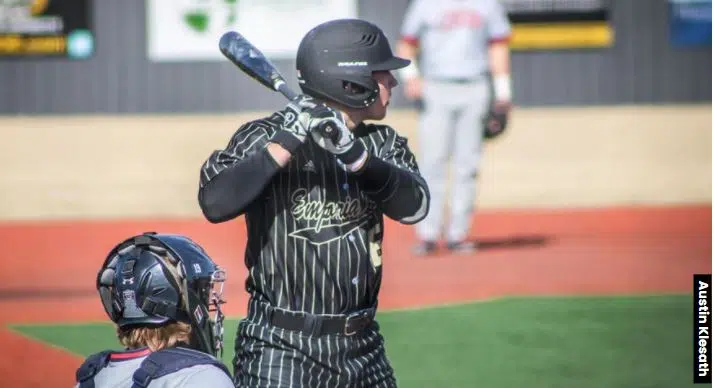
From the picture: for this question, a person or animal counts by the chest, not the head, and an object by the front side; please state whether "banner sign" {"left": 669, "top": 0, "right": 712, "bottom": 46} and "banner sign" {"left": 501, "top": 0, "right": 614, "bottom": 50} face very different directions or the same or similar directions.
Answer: same or similar directions

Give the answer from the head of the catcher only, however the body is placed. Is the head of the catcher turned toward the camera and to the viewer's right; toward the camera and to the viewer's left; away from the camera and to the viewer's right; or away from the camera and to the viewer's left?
away from the camera and to the viewer's right

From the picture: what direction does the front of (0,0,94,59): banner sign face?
toward the camera

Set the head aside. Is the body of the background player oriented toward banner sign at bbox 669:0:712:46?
no

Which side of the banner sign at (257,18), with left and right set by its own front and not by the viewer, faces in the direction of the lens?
front

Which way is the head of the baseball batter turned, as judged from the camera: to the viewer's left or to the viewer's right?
to the viewer's right

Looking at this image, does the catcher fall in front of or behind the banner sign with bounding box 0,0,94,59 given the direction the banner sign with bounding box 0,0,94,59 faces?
in front

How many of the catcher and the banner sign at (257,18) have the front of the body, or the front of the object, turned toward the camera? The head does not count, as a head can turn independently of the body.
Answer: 1

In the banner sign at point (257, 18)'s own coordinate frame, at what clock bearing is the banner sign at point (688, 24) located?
the banner sign at point (688, 24) is roughly at 9 o'clock from the banner sign at point (257, 18).

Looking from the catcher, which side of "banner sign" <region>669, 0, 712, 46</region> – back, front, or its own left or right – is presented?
front

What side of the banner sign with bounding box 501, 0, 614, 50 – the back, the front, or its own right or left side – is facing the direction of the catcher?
front

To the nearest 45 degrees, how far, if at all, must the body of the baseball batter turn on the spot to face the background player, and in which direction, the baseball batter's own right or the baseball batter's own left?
approximately 135° to the baseball batter's own left

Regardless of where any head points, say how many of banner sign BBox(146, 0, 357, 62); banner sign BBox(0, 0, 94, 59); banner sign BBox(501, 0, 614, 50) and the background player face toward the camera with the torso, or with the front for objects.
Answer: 4

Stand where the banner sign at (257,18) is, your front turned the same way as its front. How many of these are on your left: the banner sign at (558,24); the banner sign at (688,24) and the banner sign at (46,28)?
2

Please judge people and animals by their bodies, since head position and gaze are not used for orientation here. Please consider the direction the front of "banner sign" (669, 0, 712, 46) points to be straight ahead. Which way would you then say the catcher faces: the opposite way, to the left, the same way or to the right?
the opposite way

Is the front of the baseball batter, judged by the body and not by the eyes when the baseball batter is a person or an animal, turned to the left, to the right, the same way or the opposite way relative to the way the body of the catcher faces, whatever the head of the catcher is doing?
to the right

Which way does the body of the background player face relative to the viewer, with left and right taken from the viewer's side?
facing the viewer
